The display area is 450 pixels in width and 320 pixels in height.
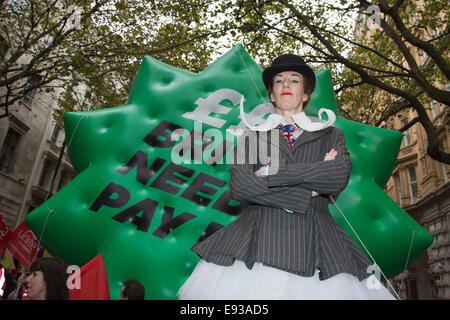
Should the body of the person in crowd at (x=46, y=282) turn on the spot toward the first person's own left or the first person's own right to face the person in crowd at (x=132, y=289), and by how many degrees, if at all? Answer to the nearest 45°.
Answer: approximately 180°

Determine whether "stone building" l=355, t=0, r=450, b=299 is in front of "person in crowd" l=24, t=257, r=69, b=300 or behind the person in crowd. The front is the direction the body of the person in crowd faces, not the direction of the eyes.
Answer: behind
